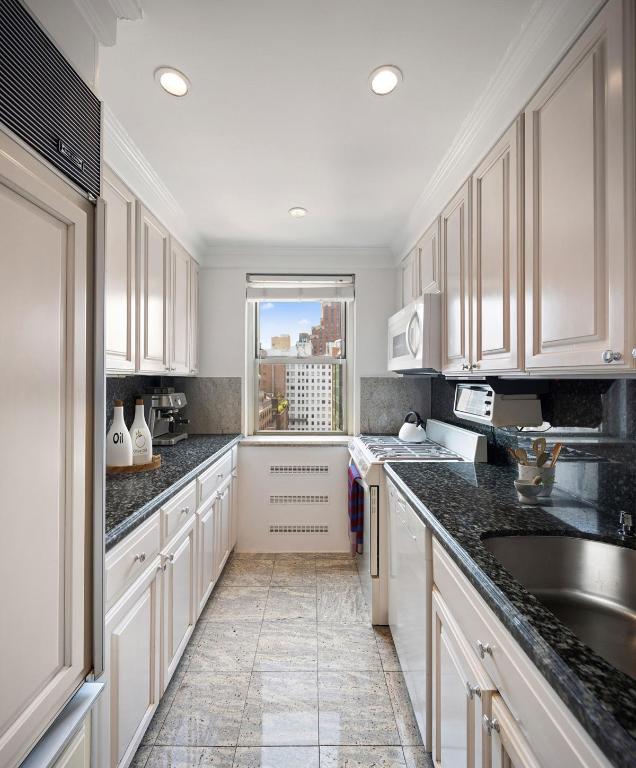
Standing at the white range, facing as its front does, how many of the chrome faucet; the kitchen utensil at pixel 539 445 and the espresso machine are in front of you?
1

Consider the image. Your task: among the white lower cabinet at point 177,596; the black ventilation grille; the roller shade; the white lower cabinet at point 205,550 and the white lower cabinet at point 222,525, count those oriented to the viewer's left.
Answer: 0

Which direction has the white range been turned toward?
to the viewer's left

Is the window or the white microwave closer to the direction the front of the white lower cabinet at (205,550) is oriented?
the white microwave

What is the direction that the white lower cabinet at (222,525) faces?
to the viewer's right

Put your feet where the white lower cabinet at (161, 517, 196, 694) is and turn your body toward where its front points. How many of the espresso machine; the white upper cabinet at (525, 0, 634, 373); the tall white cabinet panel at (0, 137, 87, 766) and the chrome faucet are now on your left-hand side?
1

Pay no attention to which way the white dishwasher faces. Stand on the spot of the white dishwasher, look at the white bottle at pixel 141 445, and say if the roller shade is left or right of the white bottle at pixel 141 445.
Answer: right

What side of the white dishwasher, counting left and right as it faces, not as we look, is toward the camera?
left

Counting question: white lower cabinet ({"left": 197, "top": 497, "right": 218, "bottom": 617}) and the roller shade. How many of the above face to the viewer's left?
0

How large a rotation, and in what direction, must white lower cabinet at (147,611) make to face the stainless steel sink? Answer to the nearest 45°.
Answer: approximately 45° to its right

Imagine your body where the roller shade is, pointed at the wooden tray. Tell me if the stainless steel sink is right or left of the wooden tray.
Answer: left

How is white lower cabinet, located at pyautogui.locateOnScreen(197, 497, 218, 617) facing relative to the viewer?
to the viewer's right

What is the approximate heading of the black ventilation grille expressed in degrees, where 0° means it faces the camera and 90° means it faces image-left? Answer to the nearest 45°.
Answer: approximately 315°

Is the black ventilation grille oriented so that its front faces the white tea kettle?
no

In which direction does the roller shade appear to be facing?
toward the camera

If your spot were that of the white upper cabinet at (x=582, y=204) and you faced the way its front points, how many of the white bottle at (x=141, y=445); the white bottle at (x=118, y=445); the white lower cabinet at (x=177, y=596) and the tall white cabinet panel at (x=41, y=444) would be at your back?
0

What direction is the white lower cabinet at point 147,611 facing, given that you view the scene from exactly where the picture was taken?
facing to the right of the viewer

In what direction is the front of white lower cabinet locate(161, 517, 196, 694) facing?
to the viewer's right

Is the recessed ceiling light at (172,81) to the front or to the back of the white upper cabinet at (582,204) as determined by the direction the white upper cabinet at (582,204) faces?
to the front

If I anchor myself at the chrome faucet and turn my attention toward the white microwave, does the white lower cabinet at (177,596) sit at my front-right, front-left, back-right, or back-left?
front-left

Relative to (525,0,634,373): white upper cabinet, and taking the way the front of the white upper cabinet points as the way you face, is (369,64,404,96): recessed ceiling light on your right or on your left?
on your right
